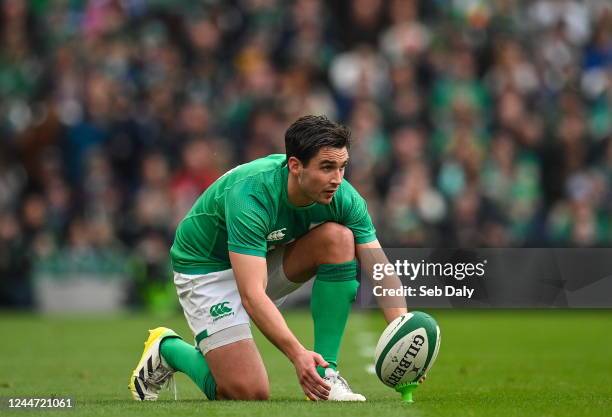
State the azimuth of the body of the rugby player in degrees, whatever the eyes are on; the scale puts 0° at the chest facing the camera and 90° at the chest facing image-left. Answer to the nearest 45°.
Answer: approximately 315°

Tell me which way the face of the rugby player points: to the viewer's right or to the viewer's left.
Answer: to the viewer's right

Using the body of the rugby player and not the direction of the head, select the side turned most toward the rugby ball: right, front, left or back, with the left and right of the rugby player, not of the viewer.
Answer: front
